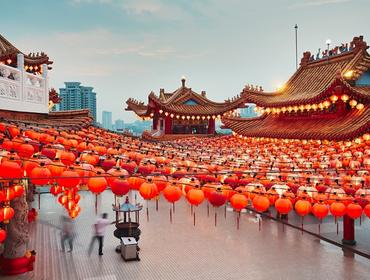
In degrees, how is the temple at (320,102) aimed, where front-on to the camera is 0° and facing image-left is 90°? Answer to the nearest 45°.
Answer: approximately 45°

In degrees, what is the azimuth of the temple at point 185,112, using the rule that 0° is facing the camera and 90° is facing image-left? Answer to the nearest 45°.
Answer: approximately 0°

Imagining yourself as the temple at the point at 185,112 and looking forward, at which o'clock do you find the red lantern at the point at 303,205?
The red lantern is roughly at 12 o'clock from the temple.

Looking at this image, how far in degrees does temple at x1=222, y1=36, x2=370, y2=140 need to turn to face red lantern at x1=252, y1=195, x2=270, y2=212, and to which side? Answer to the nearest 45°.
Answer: approximately 45° to its left

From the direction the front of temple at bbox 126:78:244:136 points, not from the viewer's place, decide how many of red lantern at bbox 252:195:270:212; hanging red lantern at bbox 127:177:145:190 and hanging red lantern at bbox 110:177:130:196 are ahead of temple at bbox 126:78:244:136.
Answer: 3

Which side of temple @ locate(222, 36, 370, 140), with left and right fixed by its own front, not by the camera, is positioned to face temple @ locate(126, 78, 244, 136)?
right

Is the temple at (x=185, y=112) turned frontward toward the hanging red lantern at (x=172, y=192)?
yes
